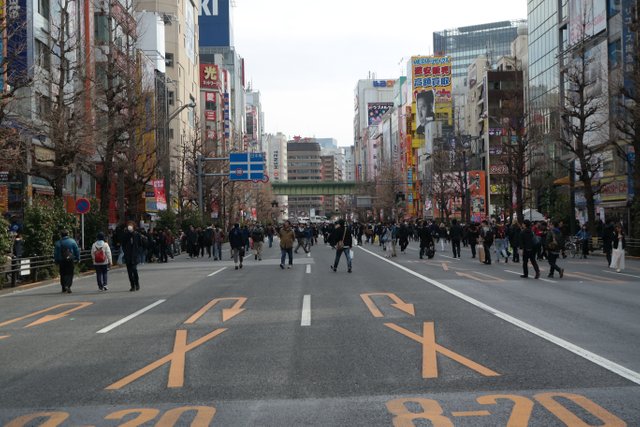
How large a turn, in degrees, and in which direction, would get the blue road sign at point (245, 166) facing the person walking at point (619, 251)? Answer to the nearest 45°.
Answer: approximately 45° to its left

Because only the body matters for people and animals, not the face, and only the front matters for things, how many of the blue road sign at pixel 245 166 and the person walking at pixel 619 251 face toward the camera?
2

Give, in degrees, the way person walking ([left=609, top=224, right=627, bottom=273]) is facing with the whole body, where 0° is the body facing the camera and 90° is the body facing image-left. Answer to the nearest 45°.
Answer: approximately 0°

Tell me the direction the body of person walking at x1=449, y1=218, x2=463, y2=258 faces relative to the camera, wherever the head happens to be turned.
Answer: away from the camera

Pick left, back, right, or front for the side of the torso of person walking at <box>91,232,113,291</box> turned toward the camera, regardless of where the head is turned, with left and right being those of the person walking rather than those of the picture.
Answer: back
